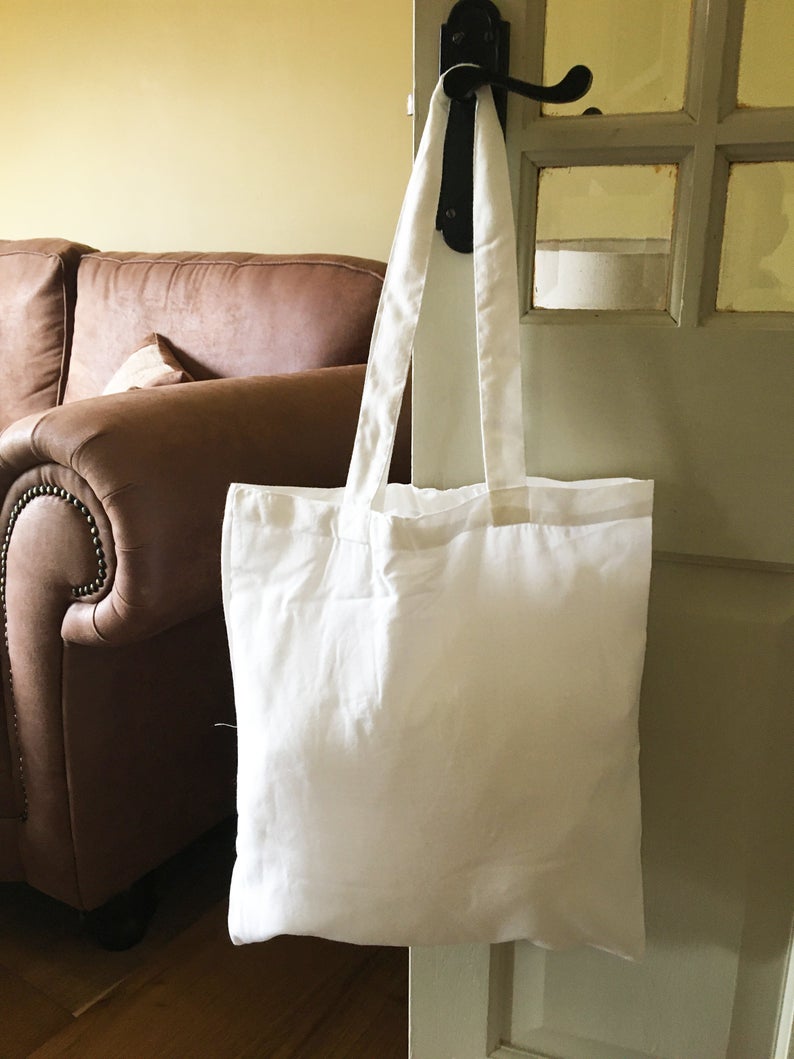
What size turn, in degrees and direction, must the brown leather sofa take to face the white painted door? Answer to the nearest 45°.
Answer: approximately 90° to its left

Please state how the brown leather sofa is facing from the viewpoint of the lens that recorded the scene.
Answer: facing the viewer and to the left of the viewer
